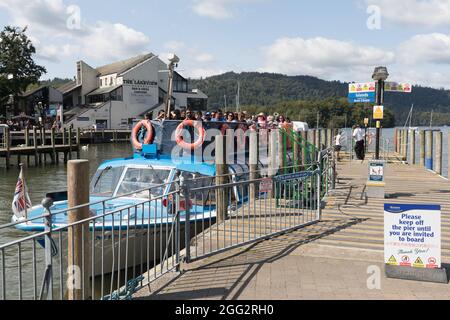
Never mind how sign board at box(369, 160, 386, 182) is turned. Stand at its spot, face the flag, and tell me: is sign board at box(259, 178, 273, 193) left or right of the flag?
left

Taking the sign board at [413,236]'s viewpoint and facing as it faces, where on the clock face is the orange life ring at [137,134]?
The orange life ring is roughly at 4 o'clock from the sign board.

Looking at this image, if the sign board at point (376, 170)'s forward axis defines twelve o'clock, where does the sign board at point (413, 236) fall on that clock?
the sign board at point (413, 236) is roughly at 12 o'clock from the sign board at point (376, 170).

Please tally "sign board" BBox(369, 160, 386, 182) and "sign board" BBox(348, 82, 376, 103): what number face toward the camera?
2

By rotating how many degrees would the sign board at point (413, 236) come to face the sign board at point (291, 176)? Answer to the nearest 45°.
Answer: approximately 135° to its right

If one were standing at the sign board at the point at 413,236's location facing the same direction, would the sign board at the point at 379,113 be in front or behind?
behind

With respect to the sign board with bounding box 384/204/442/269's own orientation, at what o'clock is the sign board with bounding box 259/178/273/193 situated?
the sign board with bounding box 259/178/273/193 is roughly at 4 o'clock from the sign board with bounding box 384/204/442/269.
